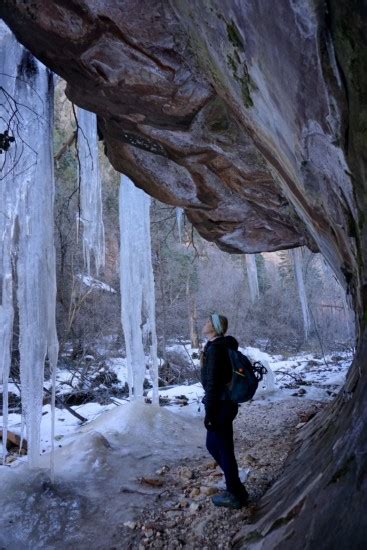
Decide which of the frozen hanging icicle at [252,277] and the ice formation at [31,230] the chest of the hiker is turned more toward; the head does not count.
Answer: the ice formation

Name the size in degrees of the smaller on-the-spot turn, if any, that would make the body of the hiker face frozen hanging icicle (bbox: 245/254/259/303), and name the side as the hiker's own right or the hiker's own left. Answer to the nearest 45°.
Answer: approximately 90° to the hiker's own right

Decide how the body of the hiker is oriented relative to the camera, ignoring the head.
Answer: to the viewer's left

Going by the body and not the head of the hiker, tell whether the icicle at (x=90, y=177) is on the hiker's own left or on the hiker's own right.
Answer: on the hiker's own right

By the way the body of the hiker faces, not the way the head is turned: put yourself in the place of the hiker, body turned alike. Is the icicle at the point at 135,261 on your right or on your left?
on your right
